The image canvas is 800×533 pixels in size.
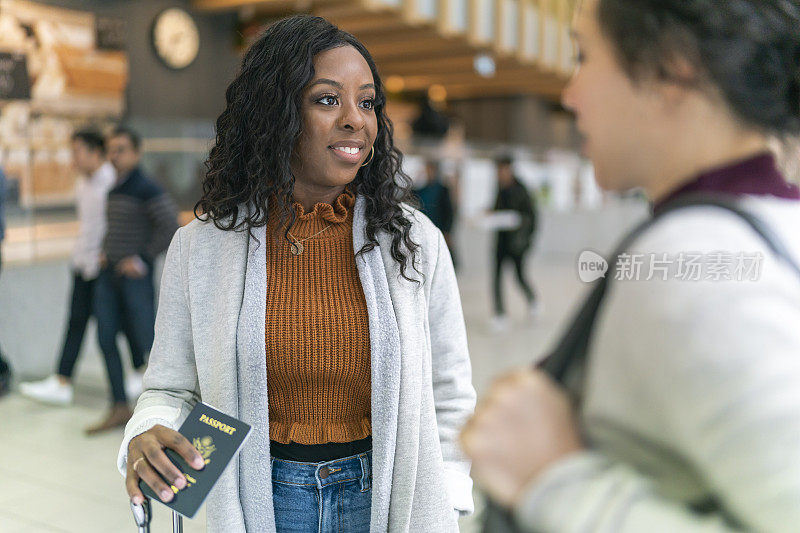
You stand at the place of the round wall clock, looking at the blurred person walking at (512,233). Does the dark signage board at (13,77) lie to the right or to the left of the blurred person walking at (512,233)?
right

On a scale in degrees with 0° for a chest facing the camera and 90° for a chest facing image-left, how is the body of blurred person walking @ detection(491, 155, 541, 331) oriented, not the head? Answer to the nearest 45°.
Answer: approximately 45°

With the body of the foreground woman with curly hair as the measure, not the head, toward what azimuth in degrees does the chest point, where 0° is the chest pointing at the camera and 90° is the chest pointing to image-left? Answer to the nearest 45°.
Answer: approximately 0°

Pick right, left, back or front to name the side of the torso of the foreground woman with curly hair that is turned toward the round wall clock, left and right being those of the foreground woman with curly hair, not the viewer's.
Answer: back

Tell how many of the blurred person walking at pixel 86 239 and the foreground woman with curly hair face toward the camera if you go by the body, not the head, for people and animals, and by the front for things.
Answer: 1

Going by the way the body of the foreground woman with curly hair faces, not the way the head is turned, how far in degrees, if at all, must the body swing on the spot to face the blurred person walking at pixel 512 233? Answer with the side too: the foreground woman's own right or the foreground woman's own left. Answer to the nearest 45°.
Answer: approximately 180°
